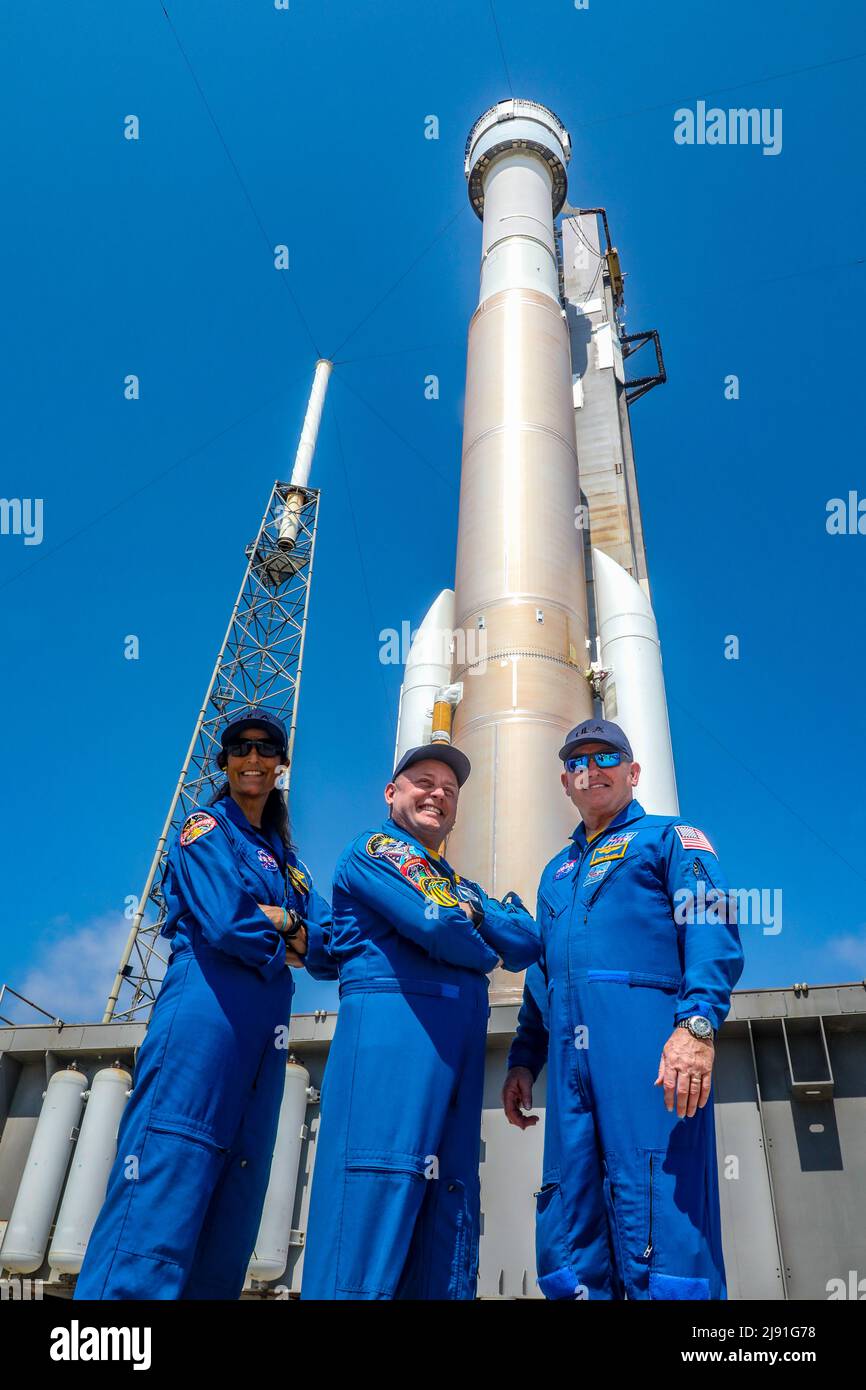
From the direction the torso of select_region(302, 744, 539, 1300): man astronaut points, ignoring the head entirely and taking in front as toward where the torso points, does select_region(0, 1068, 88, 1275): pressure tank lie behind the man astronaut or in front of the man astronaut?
behind

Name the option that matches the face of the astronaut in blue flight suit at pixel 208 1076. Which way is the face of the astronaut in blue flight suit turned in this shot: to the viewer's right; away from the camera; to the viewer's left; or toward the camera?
toward the camera

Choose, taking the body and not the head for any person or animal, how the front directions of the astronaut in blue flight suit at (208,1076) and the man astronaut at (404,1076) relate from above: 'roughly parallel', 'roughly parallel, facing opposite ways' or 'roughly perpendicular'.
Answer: roughly parallel

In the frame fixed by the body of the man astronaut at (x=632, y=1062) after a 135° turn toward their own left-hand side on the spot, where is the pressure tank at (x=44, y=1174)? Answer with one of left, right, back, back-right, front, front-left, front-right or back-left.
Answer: back-left

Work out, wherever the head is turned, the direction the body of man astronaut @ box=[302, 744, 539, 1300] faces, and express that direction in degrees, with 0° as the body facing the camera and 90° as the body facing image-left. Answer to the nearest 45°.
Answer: approximately 315°

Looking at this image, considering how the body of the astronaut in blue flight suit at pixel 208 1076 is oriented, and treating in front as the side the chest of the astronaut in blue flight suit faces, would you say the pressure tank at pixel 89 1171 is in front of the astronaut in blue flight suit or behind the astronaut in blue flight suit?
behind

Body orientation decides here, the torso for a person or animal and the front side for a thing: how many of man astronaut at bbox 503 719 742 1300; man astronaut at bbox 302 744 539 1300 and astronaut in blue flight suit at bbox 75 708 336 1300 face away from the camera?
0

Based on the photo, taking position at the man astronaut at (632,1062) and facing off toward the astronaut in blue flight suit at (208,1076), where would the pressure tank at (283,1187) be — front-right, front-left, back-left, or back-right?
front-right

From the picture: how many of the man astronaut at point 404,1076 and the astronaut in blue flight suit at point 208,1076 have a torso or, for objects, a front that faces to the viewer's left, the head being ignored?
0

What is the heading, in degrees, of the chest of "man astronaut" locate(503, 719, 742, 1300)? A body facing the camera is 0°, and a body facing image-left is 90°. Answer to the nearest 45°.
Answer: approximately 45°
